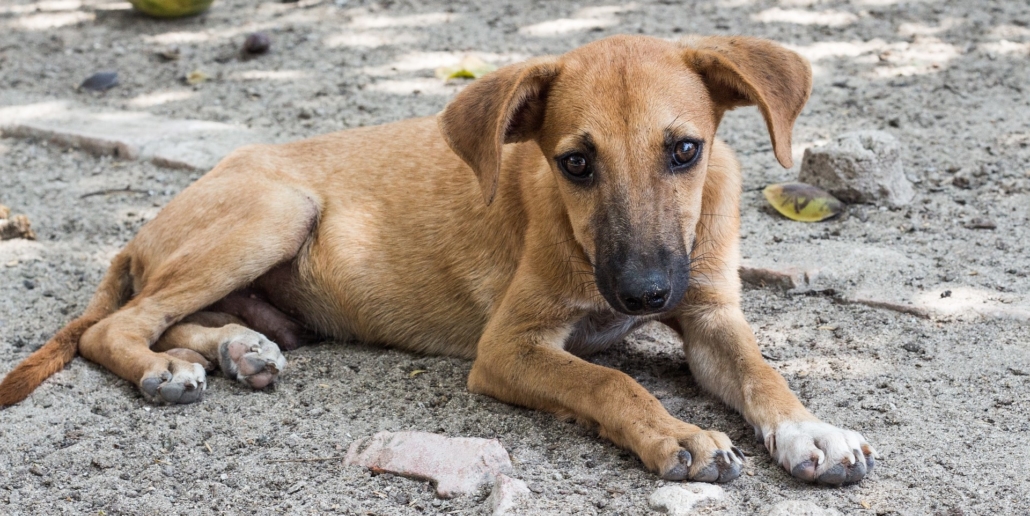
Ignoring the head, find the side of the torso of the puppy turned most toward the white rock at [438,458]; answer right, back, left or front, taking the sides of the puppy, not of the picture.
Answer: right

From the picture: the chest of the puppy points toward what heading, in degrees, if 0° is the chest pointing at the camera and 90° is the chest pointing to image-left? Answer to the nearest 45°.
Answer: approximately 315°

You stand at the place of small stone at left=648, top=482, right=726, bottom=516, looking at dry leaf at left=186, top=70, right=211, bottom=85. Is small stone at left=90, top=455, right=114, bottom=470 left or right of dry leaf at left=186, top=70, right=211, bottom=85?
left

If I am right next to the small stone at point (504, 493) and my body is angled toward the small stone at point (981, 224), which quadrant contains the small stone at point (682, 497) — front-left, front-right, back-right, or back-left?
front-right

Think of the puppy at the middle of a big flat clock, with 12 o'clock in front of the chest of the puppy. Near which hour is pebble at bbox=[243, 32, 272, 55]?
The pebble is roughly at 7 o'clock from the puppy.

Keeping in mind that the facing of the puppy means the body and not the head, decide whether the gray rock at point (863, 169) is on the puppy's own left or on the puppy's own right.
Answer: on the puppy's own left

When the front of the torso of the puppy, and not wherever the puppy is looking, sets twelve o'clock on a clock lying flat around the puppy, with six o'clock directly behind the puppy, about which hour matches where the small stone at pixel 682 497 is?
The small stone is roughly at 1 o'clock from the puppy.

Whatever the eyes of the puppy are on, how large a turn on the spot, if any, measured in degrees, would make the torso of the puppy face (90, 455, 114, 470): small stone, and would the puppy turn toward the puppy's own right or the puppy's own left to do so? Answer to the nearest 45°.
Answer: approximately 135° to the puppy's own right

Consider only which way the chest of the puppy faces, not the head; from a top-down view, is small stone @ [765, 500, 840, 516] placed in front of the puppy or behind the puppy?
in front

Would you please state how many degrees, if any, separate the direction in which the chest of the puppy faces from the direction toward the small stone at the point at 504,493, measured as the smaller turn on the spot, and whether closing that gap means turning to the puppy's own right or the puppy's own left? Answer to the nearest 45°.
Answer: approximately 45° to the puppy's own right

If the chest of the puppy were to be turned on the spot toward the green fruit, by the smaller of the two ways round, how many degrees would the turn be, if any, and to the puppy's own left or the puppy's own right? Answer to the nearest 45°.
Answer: approximately 180°

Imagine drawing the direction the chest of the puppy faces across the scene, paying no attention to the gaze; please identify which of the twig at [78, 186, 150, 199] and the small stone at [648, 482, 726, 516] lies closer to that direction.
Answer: the small stone

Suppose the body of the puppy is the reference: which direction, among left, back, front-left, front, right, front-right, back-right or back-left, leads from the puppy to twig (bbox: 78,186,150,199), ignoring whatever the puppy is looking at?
back

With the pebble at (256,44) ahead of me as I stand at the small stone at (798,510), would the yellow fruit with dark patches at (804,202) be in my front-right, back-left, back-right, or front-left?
front-right

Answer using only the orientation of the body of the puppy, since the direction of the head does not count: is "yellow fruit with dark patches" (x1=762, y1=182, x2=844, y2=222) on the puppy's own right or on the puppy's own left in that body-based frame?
on the puppy's own left

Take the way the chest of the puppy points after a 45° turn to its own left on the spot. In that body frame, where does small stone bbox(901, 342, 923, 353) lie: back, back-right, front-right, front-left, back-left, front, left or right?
front

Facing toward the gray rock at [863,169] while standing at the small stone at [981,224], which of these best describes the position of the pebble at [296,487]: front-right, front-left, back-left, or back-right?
front-left
